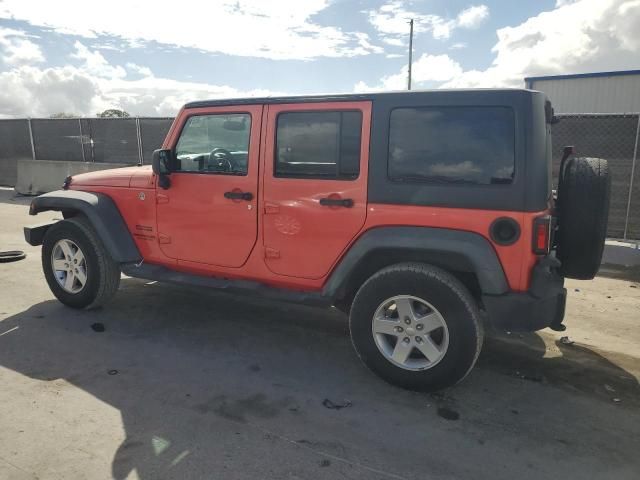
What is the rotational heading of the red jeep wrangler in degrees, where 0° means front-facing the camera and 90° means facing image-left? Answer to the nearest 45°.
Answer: approximately 135°
